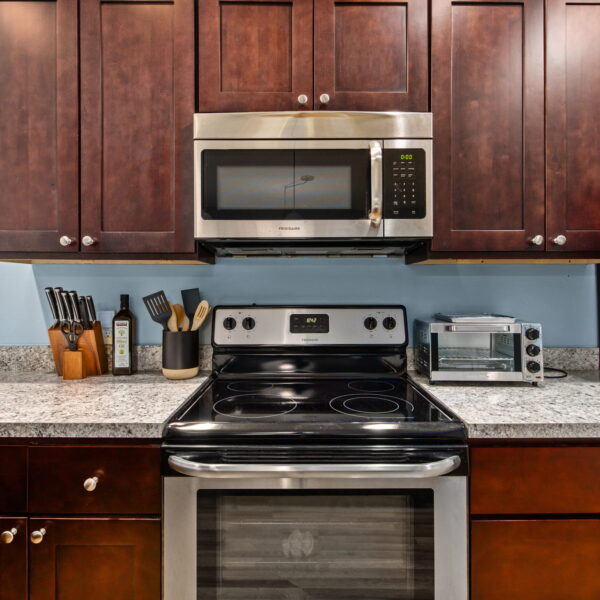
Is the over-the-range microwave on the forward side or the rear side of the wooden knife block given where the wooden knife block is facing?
on the forward side

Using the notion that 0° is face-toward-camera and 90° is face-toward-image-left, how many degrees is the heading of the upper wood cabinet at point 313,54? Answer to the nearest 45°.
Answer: approximately 0°

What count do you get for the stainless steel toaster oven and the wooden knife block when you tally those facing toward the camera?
2

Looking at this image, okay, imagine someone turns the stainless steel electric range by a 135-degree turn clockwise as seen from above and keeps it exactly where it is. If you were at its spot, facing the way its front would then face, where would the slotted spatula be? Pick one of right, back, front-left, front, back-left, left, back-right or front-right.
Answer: front

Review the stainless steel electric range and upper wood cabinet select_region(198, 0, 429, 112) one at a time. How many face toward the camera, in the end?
2

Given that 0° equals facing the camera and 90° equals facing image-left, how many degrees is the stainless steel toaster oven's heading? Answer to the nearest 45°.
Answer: approximately 0°
